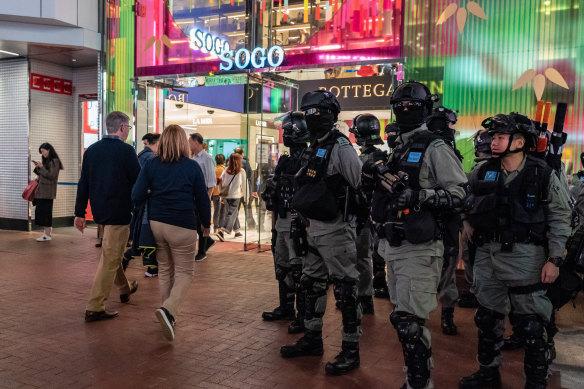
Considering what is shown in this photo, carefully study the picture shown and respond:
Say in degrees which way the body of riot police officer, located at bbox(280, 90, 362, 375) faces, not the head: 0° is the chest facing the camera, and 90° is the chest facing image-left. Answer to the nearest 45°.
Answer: approximately 45°

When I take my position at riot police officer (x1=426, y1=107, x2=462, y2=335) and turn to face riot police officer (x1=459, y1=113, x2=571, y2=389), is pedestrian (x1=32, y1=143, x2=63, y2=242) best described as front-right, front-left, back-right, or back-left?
back-right

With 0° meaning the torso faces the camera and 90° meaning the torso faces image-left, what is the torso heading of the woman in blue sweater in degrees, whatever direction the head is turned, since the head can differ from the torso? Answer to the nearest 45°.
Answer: approximately 180°

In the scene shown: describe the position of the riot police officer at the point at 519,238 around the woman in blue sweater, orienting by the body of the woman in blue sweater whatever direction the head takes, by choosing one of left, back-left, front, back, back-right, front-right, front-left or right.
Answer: back-right

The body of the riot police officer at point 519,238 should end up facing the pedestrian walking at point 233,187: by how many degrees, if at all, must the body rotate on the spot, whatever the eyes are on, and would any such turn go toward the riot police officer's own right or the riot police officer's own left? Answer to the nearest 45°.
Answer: approximately 90° to the riot police officer's own right

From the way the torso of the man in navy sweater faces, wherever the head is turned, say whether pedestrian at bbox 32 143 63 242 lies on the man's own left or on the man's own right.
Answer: on the man's own left

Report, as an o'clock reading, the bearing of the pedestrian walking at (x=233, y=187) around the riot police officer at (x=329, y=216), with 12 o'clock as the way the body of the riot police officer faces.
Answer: The pedestrian walking is roughly at 4 o'clock from the riot police officer.

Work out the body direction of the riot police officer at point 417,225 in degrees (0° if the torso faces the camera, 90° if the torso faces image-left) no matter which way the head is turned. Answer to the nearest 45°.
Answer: approximately 45°

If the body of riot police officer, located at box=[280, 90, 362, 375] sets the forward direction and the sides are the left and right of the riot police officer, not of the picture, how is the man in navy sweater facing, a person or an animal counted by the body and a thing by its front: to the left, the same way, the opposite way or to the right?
the opposite way

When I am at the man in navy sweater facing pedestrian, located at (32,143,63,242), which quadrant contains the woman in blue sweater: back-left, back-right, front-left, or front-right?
back-right

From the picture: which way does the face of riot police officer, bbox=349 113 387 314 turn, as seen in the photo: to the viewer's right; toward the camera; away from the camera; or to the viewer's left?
to the viewer's left
